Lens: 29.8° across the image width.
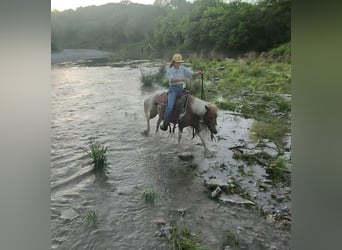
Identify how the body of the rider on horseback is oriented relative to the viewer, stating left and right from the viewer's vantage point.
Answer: facing the viewer and to the right of the viewer

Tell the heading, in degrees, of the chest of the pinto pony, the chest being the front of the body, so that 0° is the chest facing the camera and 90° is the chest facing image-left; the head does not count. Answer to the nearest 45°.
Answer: approximately 315°

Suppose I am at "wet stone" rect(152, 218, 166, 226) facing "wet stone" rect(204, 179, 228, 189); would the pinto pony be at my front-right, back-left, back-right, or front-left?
front-left

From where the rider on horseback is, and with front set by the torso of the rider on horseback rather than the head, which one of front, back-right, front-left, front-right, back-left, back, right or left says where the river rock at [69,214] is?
right

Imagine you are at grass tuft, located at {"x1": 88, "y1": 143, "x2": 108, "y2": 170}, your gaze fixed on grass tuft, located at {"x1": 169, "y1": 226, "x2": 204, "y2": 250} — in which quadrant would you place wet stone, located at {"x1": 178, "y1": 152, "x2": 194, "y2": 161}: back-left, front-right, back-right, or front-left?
front-left
